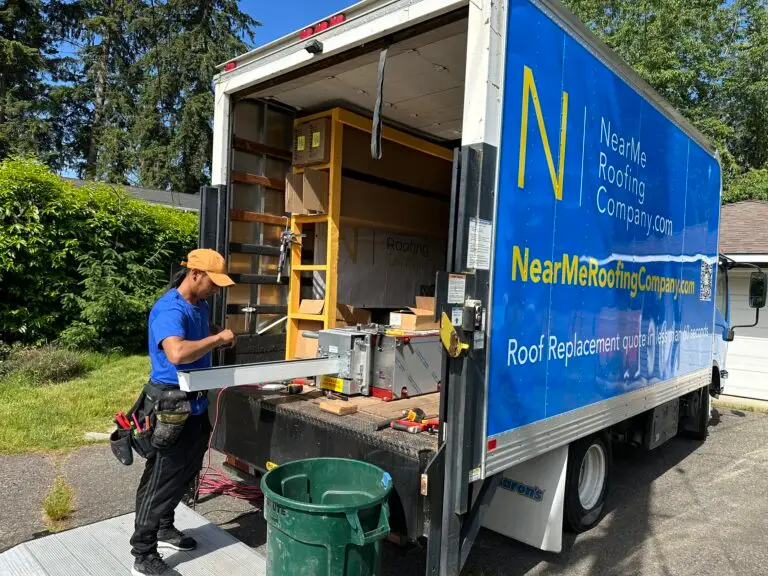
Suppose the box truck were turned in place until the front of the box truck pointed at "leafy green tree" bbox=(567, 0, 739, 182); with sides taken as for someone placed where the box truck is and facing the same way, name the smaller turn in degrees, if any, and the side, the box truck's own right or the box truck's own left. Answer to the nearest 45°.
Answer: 0° — it already faces it

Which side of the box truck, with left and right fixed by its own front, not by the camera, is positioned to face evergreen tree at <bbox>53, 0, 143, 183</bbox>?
left

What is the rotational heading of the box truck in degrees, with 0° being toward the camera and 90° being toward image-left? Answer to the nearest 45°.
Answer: approximately 225°

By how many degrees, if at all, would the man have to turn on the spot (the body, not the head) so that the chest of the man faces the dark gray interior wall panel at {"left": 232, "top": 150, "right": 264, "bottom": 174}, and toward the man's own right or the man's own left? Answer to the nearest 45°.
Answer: approximately 90° to the man's own left

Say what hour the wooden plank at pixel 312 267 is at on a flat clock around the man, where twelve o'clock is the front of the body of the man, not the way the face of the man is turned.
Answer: The wooden plank is roughly at 10 o'clock from the man.

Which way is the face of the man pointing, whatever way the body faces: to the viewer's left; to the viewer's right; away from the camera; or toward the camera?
to the viewer's right

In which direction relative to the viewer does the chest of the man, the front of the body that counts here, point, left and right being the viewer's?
facing to the right of the viewer

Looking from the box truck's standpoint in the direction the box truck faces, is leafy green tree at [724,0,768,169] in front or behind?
in front

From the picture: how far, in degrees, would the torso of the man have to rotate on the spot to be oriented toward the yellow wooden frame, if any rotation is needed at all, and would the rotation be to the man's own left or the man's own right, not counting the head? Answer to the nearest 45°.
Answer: approximately 45° to the man's own left

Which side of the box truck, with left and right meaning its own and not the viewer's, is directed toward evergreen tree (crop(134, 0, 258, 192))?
left

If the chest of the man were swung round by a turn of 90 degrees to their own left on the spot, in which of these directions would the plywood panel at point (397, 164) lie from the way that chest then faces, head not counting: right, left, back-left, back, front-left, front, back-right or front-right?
front-right

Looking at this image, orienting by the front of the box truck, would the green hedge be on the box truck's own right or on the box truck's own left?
on the box truck's own left

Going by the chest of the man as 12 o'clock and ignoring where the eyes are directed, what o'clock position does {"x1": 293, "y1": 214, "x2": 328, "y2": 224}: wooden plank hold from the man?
The wooden plank is roughly at 10 o'clock from the man.
